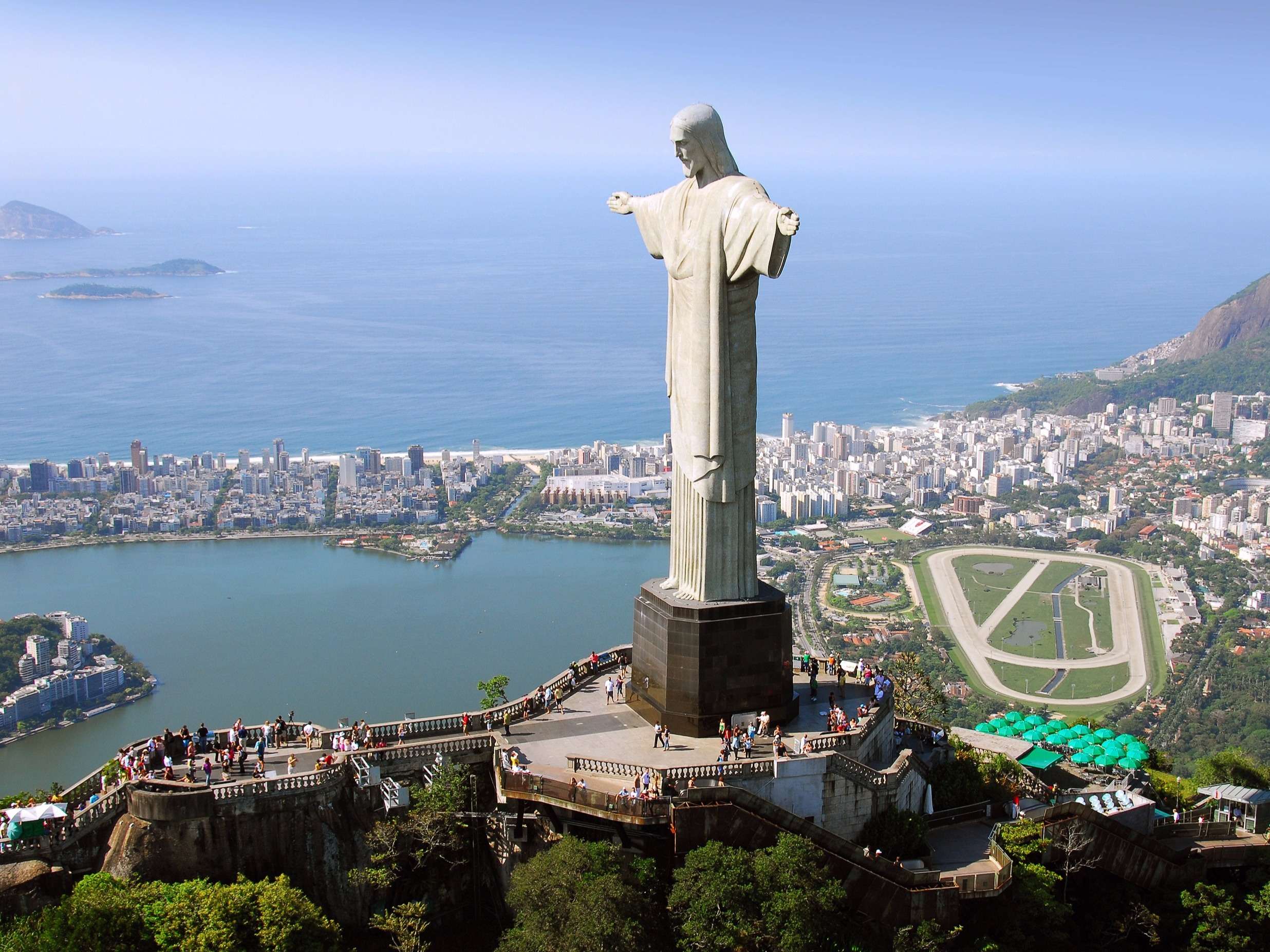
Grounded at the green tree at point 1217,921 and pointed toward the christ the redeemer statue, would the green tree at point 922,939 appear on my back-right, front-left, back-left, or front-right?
front-left

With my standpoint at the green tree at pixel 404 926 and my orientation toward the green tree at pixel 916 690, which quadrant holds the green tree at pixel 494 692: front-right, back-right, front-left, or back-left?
front-left

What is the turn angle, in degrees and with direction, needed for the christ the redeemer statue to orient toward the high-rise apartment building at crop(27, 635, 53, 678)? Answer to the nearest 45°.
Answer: approximately 90° to its right

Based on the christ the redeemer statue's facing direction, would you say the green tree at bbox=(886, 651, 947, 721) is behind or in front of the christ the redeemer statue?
behind

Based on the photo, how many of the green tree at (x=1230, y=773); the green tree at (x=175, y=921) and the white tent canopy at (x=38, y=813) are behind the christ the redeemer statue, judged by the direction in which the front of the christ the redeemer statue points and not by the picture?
1

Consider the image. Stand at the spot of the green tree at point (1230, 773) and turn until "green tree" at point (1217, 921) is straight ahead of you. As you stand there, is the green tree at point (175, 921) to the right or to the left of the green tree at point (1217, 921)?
right

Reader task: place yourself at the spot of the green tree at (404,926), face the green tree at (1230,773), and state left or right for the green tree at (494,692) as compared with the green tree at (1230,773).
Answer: left

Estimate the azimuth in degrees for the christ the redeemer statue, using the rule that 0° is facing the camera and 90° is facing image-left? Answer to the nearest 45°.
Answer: approximately 45°

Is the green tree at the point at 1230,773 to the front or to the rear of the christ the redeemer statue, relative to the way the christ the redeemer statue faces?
to the rear
